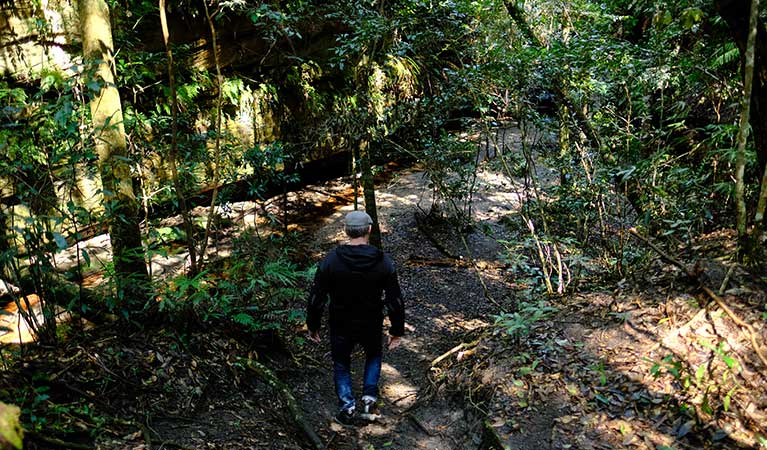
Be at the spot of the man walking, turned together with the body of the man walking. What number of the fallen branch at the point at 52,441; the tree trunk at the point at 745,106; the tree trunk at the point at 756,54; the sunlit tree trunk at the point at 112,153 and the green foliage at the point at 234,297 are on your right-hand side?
2

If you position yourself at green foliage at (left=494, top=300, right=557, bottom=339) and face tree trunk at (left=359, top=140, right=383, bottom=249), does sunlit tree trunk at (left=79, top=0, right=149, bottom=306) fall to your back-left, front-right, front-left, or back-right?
front-left

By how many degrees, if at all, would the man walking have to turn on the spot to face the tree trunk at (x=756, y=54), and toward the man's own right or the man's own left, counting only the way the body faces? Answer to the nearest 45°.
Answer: approximately 90° to the man's own right

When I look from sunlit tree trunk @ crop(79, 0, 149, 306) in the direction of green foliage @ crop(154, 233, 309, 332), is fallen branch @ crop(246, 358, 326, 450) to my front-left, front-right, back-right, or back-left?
front-right

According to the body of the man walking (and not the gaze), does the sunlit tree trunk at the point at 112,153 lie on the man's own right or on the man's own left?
on the man's own left

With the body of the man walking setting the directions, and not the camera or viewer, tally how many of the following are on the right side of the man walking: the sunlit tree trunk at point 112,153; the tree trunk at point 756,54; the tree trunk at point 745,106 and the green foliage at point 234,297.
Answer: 2

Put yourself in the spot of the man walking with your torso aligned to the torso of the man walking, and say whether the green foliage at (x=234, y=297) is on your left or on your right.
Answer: on your left

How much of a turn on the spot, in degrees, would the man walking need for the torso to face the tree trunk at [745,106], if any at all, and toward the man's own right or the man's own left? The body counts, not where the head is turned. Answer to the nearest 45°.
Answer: approximately 90° to the man's own right

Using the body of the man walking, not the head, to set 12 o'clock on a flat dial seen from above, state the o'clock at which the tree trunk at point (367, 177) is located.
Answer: The tree trunk is roughly at 12 o'clock from the man walking.

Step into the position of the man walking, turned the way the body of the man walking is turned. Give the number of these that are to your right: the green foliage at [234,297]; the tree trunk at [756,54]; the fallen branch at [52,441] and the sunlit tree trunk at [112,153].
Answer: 1

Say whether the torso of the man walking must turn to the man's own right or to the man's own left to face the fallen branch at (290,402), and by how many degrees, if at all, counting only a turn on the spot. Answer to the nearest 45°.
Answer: approximately 135° to the man's own left

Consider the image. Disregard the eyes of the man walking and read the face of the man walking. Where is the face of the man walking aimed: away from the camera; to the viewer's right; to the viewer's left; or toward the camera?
away from the camera

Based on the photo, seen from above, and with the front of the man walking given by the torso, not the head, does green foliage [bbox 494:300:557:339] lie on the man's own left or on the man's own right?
on the man's own right

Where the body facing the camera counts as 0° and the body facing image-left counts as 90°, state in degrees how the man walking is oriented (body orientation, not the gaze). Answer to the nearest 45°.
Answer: approximately 180°

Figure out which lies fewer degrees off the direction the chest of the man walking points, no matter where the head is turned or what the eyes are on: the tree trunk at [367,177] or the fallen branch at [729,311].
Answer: the tree trunk
